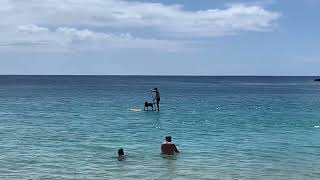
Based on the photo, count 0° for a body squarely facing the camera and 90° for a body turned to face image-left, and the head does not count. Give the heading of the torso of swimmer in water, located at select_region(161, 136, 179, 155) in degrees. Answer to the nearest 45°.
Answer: approximately 180°
